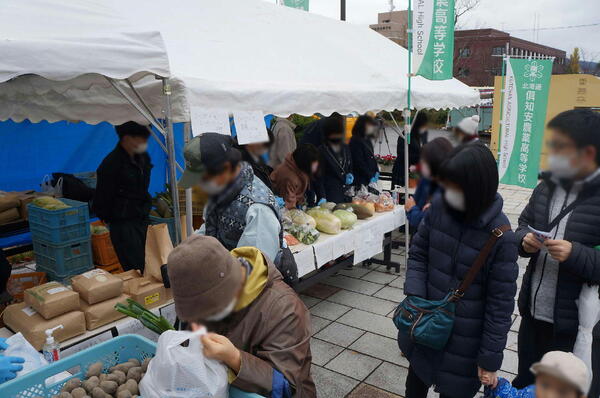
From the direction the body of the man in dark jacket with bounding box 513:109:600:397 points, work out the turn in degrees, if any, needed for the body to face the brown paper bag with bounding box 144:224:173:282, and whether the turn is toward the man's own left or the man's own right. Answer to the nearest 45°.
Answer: approximately 45° to the man's own right

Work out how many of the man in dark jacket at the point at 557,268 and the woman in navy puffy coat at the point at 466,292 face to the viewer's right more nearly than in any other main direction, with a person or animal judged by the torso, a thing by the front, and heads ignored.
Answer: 0

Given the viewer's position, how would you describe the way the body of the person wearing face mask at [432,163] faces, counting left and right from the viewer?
facing to the left of the viewer

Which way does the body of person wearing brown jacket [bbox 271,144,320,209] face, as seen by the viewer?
to the viewer's right

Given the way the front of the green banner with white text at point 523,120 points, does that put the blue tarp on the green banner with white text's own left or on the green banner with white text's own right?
on the green banner with white text's own right

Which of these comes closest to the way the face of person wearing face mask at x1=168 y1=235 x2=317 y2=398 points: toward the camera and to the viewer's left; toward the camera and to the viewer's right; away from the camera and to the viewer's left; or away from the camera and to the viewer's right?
toward the camera and to the viewer's left

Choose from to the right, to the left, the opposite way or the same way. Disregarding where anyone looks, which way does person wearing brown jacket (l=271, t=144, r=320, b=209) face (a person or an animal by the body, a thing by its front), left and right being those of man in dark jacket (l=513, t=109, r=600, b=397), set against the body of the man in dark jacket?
the opposite way

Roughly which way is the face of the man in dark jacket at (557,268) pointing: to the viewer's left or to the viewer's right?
to the viewer's left
